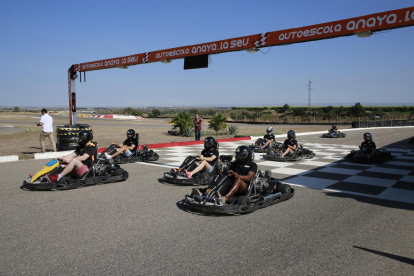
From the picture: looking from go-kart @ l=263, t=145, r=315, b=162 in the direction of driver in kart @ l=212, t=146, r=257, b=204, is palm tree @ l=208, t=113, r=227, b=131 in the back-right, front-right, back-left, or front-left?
back-right

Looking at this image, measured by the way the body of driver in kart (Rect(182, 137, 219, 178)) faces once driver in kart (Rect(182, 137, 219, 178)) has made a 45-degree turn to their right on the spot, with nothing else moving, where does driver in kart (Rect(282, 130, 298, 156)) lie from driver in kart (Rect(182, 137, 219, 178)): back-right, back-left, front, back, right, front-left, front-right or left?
back-right

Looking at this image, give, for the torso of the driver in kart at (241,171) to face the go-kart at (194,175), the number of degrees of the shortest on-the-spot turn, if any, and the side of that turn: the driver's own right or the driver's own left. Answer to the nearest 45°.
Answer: approximately 90° to the driver's own right

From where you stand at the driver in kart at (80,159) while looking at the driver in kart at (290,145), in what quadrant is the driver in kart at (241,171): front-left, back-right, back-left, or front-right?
front-right

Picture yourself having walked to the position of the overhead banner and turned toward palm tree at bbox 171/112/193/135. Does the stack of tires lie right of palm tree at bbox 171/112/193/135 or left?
left

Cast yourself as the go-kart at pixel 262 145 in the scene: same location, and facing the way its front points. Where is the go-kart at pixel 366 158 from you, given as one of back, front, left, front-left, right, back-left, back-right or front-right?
left

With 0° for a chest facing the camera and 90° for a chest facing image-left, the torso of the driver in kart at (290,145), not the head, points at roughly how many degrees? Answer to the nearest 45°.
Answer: approximately 45°

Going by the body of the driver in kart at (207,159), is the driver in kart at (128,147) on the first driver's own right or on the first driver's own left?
on the first driver's own right

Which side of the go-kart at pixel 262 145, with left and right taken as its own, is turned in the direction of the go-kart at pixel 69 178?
front

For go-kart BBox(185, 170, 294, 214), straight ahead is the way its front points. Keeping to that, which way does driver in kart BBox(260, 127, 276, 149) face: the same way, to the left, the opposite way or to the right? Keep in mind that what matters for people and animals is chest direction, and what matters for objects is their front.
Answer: the same way

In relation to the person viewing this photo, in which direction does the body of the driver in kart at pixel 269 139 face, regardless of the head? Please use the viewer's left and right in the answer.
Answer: facing the viewer and to the left of the viewer

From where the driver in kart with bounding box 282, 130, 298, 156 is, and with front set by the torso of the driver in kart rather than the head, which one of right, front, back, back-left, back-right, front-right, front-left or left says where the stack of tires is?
front-right

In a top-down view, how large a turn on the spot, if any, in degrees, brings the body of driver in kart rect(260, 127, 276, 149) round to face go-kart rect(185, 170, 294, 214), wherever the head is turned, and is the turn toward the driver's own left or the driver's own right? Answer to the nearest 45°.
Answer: approximately 45° to the driver's own left

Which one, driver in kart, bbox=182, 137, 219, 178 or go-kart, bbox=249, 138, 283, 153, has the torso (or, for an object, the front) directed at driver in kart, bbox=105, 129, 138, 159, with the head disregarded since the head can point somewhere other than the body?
the go-kart

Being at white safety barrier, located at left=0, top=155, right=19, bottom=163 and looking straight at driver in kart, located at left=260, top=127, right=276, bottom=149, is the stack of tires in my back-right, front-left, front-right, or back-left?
front-left

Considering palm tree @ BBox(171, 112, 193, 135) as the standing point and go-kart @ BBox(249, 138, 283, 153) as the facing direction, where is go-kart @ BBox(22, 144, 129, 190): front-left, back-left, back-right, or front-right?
front-right

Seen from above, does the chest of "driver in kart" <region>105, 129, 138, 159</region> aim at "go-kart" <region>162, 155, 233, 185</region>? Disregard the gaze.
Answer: no

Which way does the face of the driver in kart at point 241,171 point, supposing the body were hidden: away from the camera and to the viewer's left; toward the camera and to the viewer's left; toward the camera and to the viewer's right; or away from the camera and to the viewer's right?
toward the camera and to the viewer's left

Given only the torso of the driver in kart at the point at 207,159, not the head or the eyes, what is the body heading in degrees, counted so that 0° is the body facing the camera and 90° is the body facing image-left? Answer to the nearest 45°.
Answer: approximately 45°

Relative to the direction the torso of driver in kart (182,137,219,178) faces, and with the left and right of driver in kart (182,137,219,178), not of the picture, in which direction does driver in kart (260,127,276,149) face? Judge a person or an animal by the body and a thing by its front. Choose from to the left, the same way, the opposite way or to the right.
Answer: the same way

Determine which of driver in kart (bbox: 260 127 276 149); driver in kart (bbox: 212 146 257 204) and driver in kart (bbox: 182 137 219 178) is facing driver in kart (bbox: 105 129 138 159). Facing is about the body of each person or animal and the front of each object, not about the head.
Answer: driver in kart (bbox: 260 127 276 149)

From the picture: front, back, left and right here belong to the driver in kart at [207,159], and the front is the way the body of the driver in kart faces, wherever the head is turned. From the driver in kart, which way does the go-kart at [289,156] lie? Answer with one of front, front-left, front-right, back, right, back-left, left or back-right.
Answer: back

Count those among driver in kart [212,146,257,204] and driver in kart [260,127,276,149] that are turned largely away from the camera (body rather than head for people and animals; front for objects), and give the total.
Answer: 0

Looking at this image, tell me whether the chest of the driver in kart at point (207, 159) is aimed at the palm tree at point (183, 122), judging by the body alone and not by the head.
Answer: no

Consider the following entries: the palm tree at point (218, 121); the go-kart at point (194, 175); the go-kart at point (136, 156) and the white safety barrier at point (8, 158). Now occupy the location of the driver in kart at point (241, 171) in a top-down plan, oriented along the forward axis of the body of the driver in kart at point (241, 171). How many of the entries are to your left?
0
